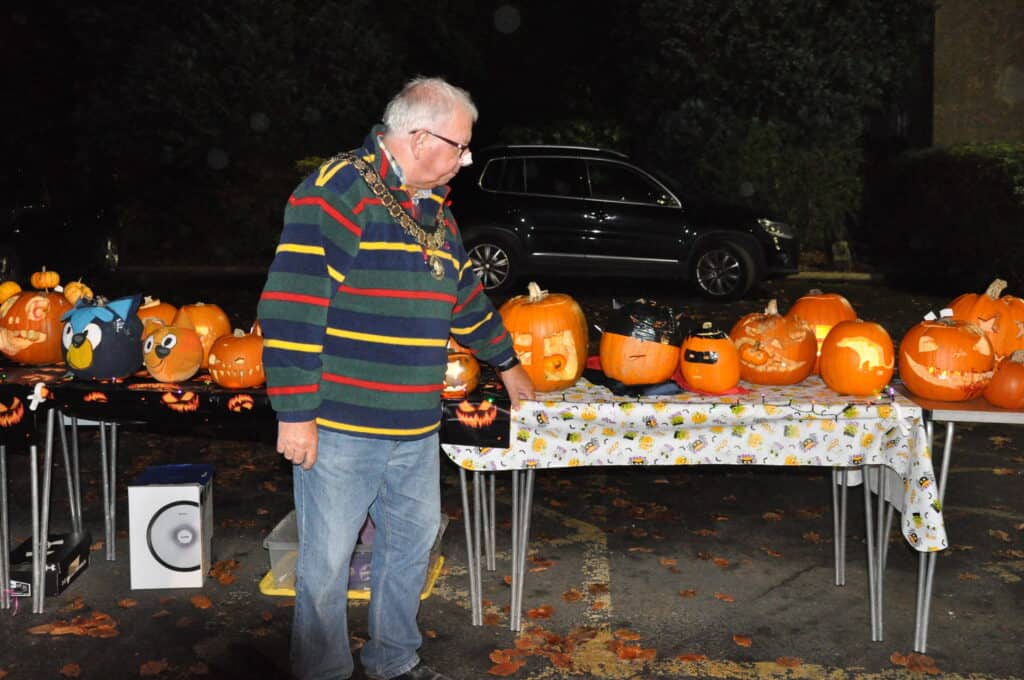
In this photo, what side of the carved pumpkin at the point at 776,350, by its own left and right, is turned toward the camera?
front

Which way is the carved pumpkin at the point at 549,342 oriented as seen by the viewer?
toward the camera

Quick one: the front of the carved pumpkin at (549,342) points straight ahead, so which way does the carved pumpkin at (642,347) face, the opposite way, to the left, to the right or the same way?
the same way

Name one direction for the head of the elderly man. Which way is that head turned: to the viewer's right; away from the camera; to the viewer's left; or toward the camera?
to the viewer's right

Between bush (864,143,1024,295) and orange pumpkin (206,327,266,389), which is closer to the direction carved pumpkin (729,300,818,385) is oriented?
the orange pumpkin

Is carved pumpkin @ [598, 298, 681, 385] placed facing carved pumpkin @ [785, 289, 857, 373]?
no

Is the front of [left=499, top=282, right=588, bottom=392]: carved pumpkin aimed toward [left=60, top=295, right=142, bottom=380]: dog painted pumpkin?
no

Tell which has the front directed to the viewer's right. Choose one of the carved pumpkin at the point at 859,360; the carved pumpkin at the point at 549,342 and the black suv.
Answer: the black suv

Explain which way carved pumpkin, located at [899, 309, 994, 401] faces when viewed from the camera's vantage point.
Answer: facing the viewer

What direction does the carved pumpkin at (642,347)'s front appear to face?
toward the camera

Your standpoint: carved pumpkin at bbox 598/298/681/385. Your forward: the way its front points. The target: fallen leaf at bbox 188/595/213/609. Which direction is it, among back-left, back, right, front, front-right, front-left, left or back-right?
right

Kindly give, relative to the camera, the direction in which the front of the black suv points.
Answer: facing to the right of the viewer

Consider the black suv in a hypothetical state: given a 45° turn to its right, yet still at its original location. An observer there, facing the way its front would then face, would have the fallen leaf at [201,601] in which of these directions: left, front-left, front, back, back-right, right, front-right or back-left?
front-right

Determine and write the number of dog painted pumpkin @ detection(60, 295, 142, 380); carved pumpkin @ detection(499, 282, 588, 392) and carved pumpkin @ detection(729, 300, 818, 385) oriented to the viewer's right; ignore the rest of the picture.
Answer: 0

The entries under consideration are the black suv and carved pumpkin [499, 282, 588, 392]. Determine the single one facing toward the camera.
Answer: the carved pumpkin

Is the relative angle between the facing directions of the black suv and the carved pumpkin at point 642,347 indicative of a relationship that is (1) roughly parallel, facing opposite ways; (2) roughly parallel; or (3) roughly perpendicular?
roughly perpendicular

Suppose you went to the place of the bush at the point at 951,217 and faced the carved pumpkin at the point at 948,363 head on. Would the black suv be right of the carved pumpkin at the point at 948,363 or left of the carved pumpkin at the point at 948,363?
right

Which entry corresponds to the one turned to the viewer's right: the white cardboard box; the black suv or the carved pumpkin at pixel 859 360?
the black suv

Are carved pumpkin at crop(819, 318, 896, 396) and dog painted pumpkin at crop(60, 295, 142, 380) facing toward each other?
no

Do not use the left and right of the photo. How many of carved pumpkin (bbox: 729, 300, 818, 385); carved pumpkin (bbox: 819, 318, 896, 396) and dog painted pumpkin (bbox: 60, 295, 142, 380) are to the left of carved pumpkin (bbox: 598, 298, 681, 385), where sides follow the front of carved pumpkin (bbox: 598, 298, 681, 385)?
2
